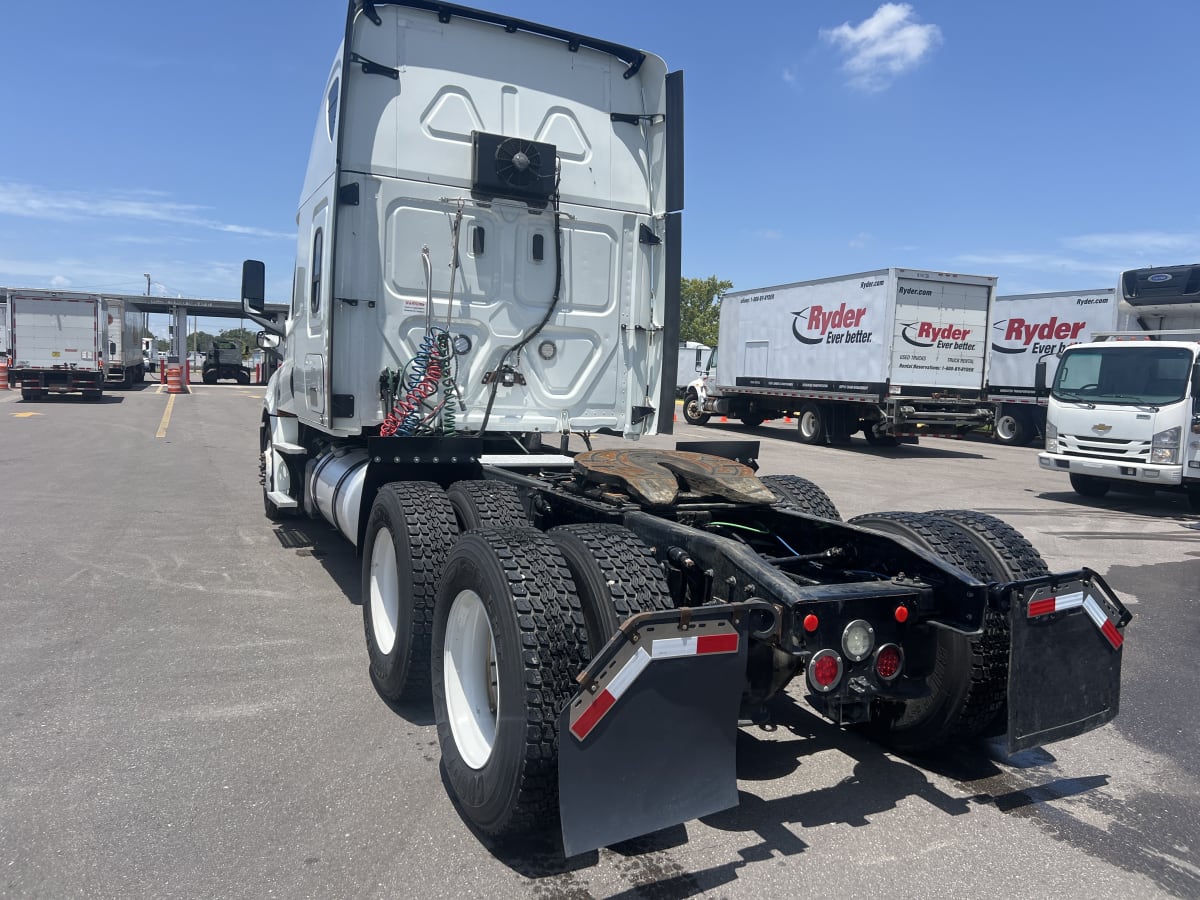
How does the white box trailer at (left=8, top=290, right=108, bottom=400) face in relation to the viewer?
away from the camera

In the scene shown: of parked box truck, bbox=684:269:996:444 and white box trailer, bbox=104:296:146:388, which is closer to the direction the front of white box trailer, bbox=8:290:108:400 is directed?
the white box trailer

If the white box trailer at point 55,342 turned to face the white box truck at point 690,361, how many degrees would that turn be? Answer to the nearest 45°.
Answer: approximately 90° to its right

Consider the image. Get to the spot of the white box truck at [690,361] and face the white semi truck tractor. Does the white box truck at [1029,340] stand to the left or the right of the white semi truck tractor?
left

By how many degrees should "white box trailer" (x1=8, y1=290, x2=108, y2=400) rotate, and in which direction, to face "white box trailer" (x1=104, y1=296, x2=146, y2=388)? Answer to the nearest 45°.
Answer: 0° — it already faces it

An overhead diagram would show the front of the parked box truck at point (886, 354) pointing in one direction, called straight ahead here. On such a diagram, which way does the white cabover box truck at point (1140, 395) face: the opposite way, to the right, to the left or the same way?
to the left

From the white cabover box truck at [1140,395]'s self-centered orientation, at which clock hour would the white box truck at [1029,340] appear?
The white box truck is roughly at 4 o'clock from the white cabover box truck.

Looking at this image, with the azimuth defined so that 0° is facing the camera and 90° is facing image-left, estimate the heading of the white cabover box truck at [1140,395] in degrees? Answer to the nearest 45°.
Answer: approximately 45°

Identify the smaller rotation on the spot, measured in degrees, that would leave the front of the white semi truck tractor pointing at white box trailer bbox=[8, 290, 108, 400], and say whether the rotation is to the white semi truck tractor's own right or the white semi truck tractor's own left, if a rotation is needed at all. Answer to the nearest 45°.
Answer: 0° — it already faces it

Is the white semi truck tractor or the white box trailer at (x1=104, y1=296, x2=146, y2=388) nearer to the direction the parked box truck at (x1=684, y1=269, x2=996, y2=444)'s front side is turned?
the white box trailer

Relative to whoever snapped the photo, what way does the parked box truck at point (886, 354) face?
facing away from the viewer and to the left of the viewer

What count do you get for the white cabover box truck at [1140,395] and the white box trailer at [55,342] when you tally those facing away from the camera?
1

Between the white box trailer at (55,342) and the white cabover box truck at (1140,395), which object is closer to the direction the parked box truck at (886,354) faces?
the white box trailer

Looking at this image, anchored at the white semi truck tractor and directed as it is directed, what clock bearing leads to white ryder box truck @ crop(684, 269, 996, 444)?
The white ryder box truck is roughly at 2 o'clock from the white semi truck tractor.

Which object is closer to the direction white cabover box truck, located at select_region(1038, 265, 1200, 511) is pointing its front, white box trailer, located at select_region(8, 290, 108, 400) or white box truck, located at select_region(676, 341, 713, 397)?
the white box trailer
